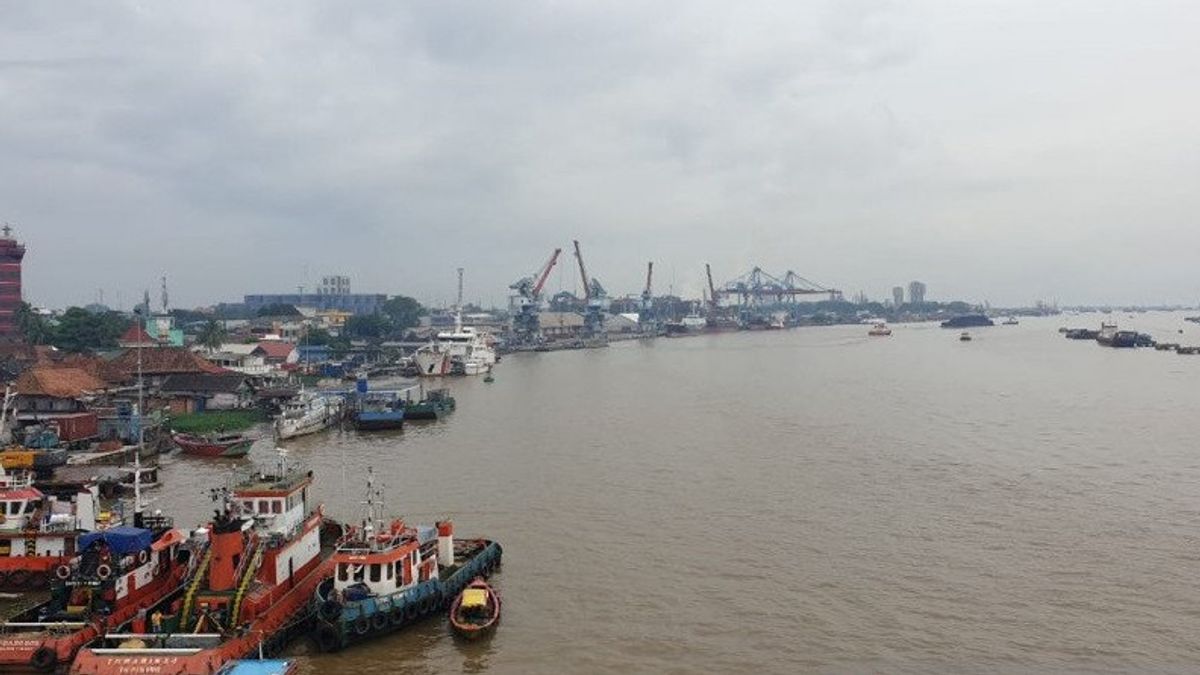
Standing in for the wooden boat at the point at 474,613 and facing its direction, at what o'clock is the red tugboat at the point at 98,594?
The red tugboat is roughly at 9 o'clock from the wooden boat.

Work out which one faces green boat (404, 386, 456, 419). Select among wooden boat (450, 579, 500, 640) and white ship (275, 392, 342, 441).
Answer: the wooden boat

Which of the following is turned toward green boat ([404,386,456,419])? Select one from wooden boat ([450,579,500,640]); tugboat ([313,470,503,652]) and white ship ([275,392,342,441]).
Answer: the wooden boat

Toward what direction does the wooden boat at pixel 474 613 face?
away from the camera

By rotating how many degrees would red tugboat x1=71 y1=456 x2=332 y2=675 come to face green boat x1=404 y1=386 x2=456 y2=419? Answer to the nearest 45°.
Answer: approximately 45° to its left

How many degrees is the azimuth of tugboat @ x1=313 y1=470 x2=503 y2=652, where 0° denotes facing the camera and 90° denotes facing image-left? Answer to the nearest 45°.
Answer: approximately 45°
